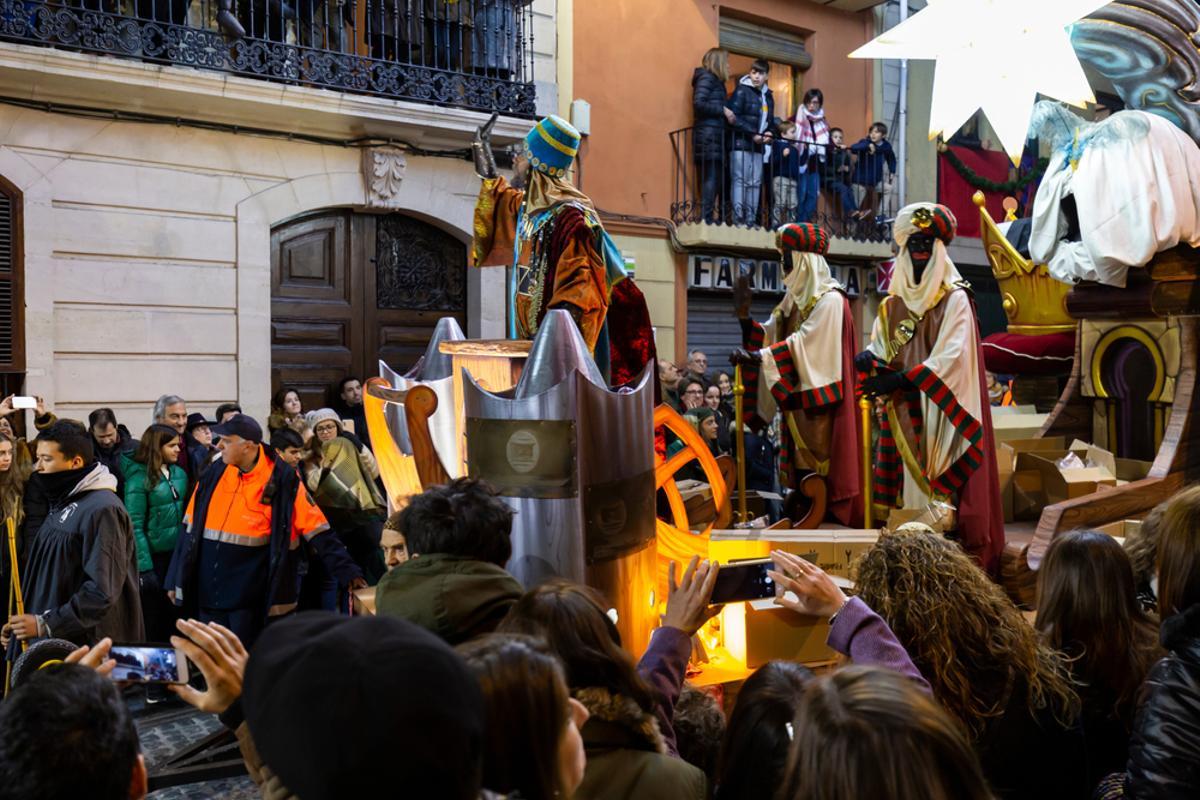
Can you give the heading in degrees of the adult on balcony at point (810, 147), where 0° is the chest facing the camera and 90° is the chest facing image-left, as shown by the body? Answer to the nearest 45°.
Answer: approximately 0°

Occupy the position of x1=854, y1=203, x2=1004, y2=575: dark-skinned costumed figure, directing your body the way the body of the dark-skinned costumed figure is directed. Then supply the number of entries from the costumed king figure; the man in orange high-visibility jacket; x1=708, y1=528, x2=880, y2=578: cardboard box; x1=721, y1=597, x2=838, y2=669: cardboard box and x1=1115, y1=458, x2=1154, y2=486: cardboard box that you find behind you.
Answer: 1

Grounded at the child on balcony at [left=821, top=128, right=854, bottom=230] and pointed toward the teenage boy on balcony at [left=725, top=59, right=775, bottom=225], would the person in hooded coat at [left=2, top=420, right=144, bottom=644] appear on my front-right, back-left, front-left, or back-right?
front-left

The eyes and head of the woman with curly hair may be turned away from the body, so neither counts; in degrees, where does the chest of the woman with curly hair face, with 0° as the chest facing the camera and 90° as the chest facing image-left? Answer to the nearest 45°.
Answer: approximately 135°

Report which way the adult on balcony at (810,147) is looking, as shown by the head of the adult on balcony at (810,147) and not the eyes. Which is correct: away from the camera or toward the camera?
toward the camera

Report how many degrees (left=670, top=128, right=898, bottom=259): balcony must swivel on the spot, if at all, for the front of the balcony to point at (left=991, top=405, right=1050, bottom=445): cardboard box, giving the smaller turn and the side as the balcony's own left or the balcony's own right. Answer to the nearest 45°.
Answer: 0° — it already faces it

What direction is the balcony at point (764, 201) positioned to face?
toward the camera

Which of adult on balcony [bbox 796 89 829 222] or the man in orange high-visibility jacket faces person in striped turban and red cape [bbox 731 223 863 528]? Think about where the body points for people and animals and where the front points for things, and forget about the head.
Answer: the adult on balcony

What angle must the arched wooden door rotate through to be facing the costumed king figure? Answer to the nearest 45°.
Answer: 0° — it already faces it

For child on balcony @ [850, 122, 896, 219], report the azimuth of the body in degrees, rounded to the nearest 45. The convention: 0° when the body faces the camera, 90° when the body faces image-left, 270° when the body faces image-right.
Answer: approximately 45°

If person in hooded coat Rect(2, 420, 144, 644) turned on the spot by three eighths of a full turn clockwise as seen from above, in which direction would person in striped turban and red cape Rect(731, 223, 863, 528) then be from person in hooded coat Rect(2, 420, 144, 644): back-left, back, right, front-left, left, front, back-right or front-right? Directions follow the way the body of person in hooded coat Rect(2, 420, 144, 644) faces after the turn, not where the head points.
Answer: front-right

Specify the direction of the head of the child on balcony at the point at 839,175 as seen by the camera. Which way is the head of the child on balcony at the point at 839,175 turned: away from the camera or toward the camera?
toward the camera

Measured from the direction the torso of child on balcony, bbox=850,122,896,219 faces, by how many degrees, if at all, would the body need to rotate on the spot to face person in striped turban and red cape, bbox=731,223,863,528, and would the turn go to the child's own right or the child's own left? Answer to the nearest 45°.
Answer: approximately 45° to the child's own left
